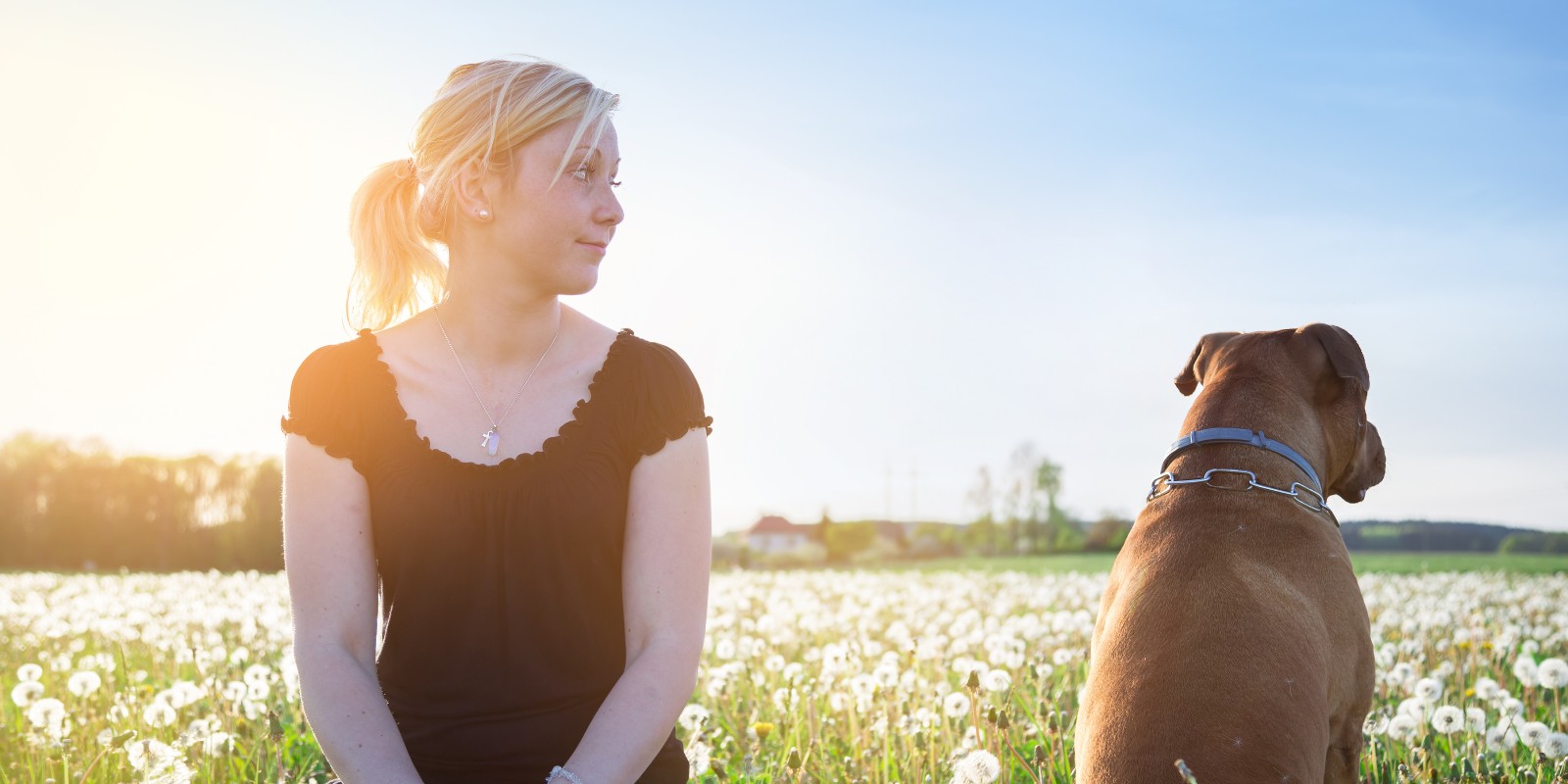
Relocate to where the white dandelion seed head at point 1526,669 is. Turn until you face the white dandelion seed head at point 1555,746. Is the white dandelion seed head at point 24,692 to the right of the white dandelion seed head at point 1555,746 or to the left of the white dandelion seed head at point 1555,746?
right

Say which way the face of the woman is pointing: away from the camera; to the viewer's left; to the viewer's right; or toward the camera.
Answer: to the viewer's right

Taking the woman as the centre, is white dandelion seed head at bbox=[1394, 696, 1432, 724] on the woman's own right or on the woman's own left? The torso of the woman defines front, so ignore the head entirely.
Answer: on the woman's own left

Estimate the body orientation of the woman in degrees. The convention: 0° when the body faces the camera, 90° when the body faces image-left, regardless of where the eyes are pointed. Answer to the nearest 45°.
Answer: approximately 0°

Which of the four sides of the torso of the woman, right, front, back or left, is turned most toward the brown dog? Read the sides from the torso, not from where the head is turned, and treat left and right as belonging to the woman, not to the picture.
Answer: left

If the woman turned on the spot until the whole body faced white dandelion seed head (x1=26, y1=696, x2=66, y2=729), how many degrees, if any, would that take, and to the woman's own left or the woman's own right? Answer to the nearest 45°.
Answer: approximately 135° to the woman's own right

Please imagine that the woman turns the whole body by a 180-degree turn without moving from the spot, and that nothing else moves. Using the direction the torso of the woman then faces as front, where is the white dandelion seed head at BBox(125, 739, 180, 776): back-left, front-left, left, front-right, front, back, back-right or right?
front-left
